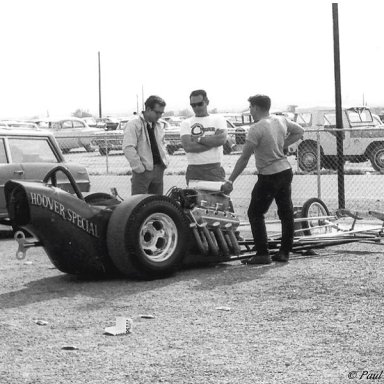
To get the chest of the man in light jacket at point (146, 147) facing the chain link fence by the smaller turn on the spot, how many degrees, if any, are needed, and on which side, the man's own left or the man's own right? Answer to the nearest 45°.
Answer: approximately 135° to the man's own left

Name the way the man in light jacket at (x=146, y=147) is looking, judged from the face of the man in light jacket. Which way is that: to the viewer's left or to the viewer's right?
to the viewer's right

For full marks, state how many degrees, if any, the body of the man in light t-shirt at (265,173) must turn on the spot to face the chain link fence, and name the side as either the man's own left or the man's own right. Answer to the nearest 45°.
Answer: approximately 45° to the man's own right

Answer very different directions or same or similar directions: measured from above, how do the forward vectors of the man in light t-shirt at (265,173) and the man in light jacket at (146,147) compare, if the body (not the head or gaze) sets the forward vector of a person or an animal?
very different directions

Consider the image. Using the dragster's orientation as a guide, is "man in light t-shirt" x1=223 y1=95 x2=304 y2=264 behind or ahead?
ahead

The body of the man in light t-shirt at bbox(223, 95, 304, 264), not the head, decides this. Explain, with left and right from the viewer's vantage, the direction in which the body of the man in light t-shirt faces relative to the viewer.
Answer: facing away from the viewer and to the left of the viewer

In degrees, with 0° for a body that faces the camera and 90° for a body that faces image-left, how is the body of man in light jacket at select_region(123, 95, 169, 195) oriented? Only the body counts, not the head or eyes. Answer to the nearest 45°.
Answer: approximately 315°

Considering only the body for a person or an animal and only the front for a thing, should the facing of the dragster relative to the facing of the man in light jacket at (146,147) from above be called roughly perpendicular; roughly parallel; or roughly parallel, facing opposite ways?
roughly perpendicular

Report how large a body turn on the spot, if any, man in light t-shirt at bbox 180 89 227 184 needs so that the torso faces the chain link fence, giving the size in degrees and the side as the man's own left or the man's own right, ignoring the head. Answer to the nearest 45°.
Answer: approximately 180°

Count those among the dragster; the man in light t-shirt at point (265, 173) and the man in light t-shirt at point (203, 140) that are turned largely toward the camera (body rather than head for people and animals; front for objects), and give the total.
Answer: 1

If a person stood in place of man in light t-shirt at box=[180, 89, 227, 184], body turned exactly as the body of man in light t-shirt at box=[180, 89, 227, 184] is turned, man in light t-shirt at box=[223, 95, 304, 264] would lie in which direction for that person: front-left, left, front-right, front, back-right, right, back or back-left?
front-left

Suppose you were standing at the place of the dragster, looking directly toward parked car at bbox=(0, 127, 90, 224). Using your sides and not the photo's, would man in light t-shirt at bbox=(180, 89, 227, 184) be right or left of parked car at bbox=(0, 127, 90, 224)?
right

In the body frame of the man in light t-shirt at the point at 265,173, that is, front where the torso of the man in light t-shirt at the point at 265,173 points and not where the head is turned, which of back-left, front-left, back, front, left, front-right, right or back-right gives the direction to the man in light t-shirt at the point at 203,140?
front

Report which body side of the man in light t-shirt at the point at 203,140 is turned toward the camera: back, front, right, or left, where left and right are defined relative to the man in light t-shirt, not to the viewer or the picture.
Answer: front

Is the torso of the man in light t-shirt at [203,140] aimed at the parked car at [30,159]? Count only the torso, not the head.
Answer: no

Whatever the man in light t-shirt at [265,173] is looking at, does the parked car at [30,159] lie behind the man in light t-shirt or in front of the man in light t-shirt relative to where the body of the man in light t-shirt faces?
in front
